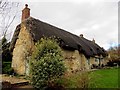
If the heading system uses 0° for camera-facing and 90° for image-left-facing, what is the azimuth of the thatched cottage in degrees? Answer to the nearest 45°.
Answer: approximately 315°

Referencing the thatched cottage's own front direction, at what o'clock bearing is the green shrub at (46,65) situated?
The green shrub is roughly at 1 o'clock from the thatched cottage.
